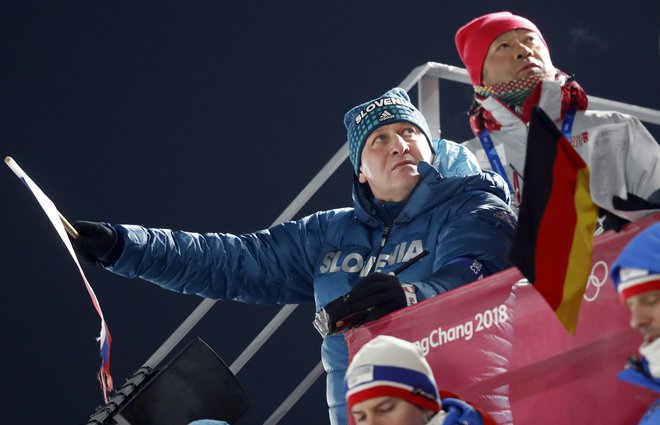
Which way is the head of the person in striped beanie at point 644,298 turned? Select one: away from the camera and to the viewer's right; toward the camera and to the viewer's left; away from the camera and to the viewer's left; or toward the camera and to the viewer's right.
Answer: toward the camera and to the viewer's left

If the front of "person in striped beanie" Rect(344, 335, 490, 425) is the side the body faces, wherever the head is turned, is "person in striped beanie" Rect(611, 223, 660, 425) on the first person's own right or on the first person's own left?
on the first person's own left

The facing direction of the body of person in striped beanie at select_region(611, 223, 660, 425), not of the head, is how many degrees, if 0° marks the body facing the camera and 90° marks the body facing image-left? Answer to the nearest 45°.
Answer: approximately 45°

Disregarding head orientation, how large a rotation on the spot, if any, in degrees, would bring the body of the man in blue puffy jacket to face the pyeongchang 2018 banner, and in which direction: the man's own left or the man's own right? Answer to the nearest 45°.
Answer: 0° — they already face it

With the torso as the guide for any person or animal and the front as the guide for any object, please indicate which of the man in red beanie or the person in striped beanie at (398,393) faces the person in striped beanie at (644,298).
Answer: the man in red beanie

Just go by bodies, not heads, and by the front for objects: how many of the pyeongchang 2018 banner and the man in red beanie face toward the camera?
2

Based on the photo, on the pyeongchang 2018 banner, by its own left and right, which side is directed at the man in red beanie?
back

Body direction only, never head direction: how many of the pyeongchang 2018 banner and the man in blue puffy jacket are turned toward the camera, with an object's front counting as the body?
2

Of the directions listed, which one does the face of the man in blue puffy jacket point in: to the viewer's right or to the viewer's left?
to the viewer's right

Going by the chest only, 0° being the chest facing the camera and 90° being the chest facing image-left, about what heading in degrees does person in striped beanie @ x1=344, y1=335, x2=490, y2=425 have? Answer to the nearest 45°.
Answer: approximately 45°
